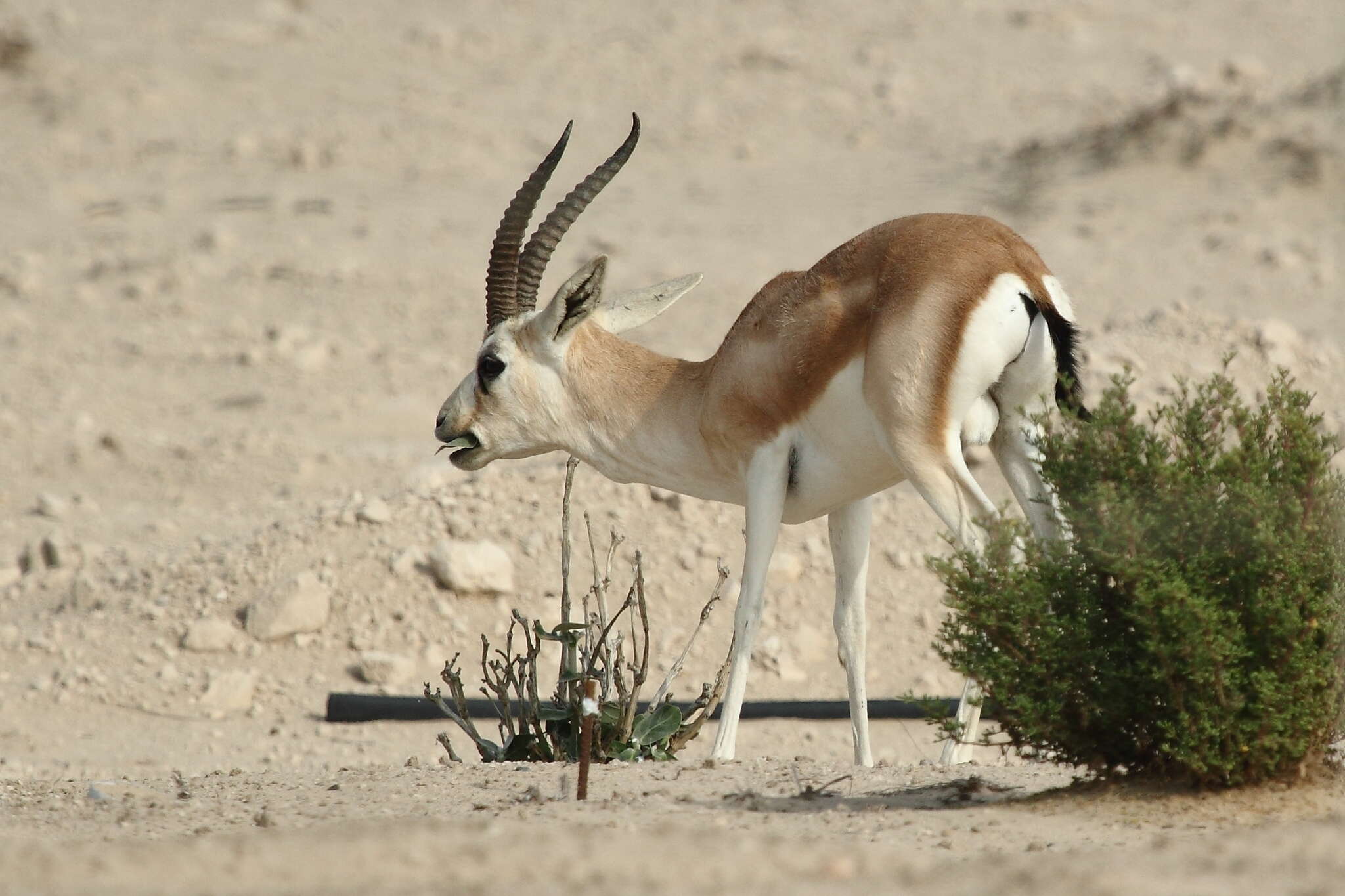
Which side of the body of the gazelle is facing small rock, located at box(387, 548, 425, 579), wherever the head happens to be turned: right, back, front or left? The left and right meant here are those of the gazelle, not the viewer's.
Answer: front

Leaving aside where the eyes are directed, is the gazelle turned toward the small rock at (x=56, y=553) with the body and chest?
yes

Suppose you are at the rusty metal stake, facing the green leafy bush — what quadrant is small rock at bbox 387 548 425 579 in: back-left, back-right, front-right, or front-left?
back-left

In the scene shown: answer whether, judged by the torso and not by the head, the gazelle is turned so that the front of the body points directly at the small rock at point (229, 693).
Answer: yes

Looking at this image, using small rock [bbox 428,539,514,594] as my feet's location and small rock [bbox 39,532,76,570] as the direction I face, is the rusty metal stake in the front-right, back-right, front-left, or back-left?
back-left

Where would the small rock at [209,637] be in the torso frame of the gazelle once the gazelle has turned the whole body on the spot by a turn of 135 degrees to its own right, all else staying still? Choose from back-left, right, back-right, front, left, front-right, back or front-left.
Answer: back-left

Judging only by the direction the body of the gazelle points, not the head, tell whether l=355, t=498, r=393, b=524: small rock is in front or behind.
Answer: in front

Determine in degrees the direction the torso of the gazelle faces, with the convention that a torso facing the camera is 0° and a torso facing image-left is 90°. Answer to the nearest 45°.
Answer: approximately 135°

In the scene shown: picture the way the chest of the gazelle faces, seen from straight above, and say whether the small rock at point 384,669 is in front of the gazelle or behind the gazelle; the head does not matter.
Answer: in front
